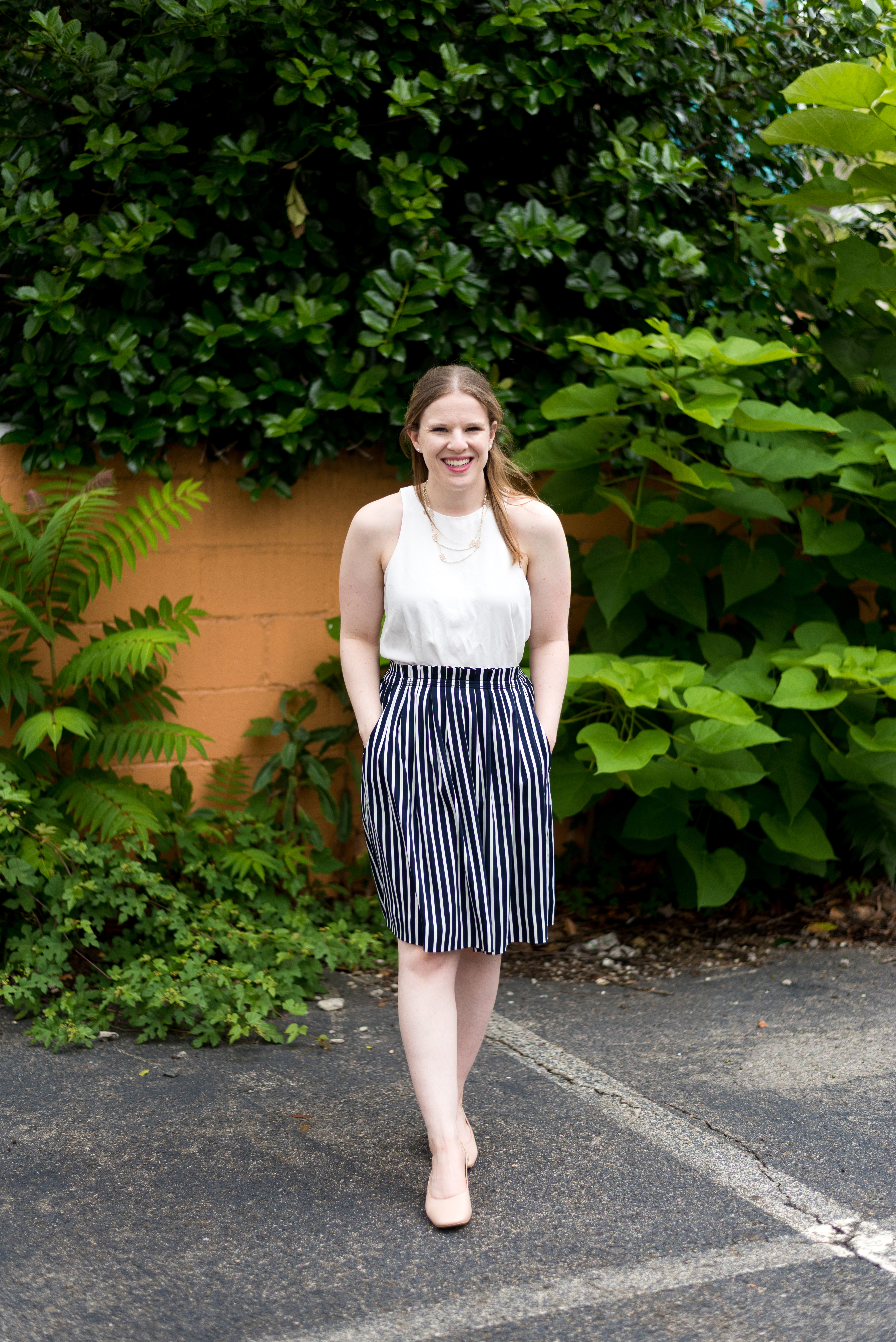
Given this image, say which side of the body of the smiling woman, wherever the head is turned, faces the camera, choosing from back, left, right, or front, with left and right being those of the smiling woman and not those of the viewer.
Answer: front

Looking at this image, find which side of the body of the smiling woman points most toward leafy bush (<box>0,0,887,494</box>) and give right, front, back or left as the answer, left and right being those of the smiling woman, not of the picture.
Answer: back

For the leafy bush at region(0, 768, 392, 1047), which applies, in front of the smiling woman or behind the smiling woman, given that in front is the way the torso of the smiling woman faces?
behind

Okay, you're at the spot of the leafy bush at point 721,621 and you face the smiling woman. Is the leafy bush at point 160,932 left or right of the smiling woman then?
right

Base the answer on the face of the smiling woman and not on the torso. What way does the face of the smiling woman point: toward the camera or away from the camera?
toward the camera

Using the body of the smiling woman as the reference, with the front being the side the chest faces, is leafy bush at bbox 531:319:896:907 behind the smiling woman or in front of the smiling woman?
behind
